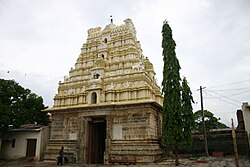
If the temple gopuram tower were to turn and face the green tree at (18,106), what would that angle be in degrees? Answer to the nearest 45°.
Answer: approximately 135° to its right

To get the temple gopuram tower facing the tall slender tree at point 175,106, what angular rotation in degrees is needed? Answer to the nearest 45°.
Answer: approximately 45° to its left

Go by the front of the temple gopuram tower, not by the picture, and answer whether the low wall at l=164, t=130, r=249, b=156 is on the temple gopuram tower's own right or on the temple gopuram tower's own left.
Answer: on the temple gopuram tower's own left

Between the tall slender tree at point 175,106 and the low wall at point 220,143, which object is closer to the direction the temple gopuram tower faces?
the tall slender tree

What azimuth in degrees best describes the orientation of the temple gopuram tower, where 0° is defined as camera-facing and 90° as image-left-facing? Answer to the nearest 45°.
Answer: approximately 0°

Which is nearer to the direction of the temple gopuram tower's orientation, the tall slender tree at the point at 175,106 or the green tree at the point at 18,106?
the tall slender tree
